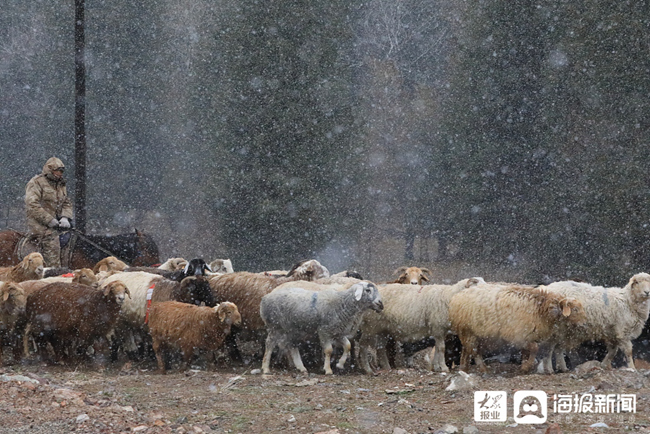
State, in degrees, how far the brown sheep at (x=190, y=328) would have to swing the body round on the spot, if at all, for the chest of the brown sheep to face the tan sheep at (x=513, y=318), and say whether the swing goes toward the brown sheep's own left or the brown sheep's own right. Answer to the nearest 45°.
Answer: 0° — it already faces it

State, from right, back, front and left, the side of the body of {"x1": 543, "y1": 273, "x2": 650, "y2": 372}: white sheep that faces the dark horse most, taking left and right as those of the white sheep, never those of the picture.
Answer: back

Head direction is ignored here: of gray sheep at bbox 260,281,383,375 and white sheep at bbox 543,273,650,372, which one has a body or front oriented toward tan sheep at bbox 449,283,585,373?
gray sheep at bbox 260,281,383,375

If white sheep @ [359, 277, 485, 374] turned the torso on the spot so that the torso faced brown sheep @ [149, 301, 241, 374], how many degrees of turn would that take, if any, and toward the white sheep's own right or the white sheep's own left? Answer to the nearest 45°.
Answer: approximately 180°

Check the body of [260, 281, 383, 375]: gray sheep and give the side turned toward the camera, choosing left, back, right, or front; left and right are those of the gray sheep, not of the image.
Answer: right

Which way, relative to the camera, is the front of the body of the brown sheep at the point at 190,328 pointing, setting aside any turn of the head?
to the viewer's right

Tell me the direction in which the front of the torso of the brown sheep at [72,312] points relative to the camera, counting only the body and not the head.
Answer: to the viewer's right

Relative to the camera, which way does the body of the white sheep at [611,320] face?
to the viewer's right

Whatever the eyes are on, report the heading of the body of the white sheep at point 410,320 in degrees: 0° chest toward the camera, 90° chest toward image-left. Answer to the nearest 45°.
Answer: approximately 270°

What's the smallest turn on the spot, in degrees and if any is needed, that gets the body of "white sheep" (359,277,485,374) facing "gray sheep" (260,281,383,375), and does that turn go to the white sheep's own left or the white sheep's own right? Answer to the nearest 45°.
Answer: approximately 180°

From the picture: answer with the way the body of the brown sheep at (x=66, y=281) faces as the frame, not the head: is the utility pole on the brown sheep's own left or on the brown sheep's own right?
on the brown sheep's own left

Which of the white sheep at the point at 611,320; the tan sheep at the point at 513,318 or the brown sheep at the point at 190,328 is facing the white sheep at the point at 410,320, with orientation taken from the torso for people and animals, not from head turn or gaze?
the brown sheep
